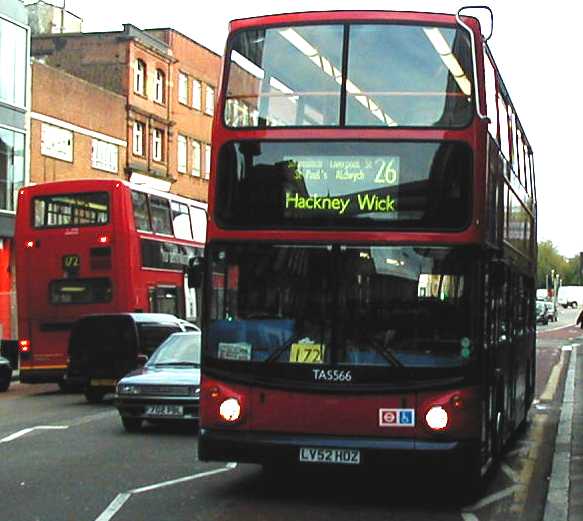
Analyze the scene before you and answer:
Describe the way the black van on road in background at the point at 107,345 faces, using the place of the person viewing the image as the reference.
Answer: facing away from the viewer and to the right of the viewer

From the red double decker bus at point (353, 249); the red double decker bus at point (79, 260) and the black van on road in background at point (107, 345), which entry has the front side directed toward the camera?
the red double decker bus at point (353, 249)

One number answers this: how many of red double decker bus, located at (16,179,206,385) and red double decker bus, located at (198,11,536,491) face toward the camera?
1

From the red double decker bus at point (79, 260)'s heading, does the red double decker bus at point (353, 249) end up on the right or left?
on its right

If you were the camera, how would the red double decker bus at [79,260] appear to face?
facing away from the viewer and to the right of the viewer

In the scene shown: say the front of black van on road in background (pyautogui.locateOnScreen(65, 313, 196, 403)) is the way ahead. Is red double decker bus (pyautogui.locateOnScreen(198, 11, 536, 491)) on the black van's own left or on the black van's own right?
on the black van's own right

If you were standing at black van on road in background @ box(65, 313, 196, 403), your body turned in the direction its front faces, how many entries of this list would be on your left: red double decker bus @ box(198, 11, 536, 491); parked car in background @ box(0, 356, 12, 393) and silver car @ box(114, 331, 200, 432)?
1

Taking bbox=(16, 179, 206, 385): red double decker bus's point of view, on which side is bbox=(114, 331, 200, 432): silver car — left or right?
on its right

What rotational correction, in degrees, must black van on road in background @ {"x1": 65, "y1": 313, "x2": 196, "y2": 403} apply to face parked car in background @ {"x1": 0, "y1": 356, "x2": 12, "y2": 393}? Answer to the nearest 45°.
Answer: approximately 90° to its left

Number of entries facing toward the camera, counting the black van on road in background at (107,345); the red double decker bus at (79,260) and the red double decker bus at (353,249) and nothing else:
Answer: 1
